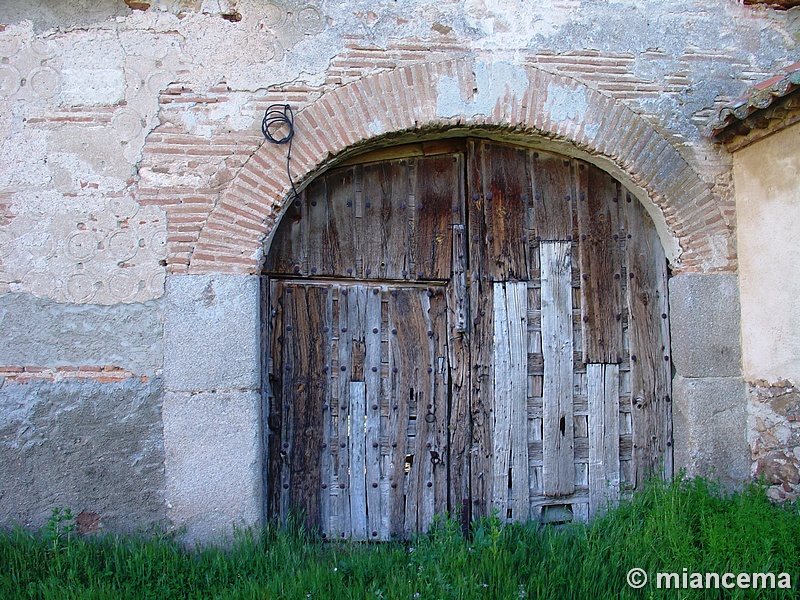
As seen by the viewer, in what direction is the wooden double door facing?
toward the camera
